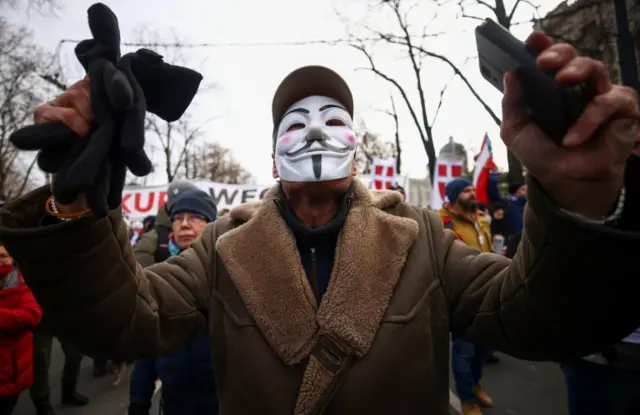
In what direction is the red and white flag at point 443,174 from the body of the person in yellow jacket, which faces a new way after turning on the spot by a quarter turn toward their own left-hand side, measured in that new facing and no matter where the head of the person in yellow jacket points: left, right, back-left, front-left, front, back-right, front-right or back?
front-left

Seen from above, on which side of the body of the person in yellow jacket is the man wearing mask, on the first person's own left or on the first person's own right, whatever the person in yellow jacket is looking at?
on the first person's own right

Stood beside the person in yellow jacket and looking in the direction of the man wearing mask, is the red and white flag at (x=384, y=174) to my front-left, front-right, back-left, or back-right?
back-right

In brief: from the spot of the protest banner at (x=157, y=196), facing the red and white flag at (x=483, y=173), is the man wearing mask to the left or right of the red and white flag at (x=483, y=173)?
right

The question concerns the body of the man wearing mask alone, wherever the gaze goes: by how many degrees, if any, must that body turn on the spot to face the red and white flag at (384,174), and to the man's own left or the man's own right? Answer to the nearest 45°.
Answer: approximately 180°

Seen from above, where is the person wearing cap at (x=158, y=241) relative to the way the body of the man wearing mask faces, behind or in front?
behind

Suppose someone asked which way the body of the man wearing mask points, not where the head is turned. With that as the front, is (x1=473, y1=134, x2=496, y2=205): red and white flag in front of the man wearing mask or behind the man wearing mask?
behind
